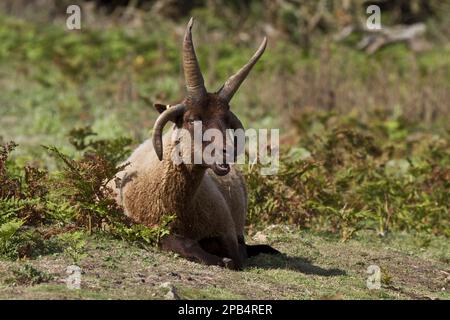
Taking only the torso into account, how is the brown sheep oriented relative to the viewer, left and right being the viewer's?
facing the viewer and to the right of the viewer
